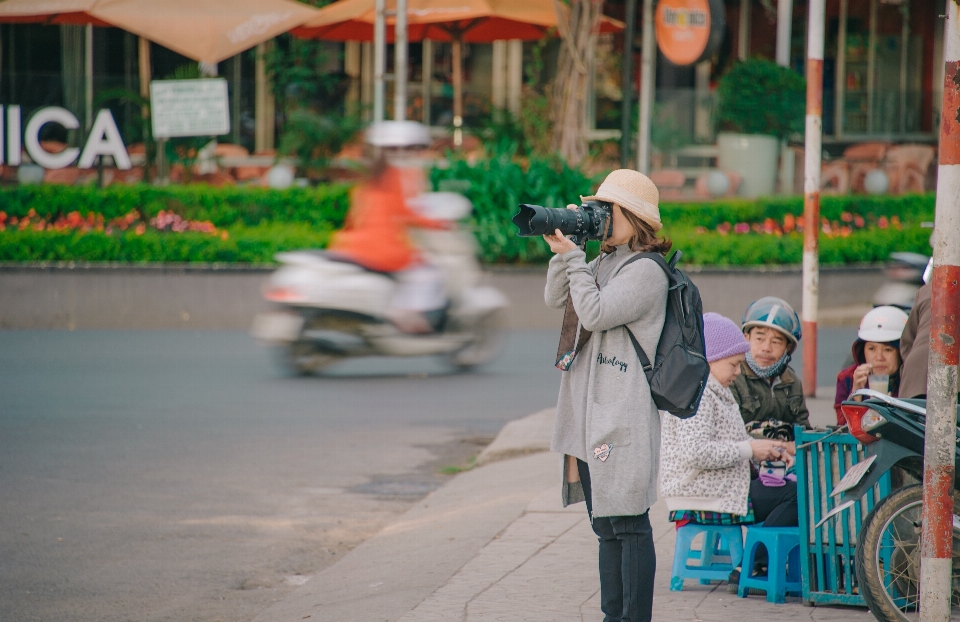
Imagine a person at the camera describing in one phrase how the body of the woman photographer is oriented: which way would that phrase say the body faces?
to the viewer's left

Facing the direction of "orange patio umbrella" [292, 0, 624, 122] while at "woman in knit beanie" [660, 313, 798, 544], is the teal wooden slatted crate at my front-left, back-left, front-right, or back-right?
back-right

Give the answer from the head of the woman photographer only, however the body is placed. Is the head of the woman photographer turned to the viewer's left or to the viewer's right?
to the viewer's left

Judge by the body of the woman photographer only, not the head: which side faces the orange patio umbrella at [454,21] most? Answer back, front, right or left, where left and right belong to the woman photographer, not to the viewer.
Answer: right

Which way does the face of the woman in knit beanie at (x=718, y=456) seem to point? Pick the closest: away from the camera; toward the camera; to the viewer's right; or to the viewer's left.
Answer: to the viewer's right

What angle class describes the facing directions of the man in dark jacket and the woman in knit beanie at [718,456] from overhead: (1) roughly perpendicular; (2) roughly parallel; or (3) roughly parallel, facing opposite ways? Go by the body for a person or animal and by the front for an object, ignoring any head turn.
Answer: roughly perpendicular

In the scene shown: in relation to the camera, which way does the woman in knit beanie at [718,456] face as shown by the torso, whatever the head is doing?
to the viewer's right

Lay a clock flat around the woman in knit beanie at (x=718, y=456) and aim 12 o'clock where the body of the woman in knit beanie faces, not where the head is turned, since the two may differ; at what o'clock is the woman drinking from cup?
The woman drinking from cup is roughly at 10 o'clock from the woman in knit beanie.

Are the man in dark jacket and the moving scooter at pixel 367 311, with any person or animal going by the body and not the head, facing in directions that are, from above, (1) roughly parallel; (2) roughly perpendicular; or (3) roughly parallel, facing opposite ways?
roughly perpendicular
